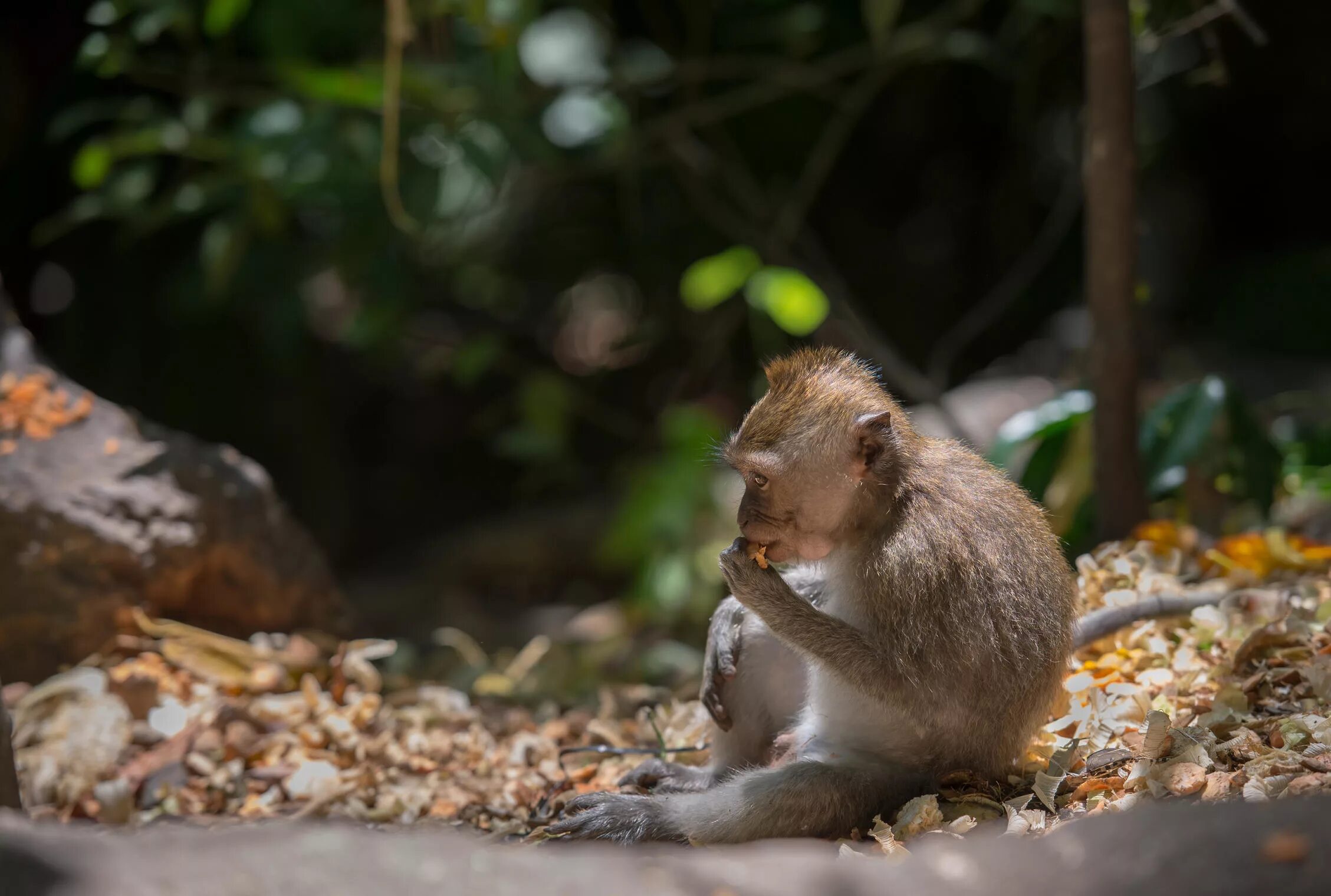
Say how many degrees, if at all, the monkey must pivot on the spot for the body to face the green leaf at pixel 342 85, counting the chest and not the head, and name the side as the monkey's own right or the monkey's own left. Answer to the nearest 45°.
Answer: approximately 45° to the monkey's own right

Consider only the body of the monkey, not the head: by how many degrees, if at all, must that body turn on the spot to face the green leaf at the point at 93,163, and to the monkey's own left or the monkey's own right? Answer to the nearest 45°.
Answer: approximately 45° to the monkey's own right

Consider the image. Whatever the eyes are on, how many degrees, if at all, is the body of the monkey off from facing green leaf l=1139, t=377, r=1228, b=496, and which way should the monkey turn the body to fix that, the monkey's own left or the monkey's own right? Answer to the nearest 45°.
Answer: approximately 135° to the monkey's own right

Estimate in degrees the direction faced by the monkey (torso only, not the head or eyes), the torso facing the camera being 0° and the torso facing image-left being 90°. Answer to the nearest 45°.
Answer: approximately 90°

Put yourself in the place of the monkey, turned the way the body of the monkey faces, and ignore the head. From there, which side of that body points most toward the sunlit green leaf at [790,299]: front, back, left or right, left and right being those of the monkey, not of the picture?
right

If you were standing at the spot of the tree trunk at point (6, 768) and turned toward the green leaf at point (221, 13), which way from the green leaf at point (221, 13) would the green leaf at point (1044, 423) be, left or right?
right

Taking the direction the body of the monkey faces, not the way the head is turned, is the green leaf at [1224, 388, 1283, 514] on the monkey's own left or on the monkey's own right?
on the monkey's own right

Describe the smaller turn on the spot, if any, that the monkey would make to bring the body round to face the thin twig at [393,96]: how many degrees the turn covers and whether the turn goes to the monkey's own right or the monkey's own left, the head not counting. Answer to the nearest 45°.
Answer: approximately 45° to the monkey's own right
